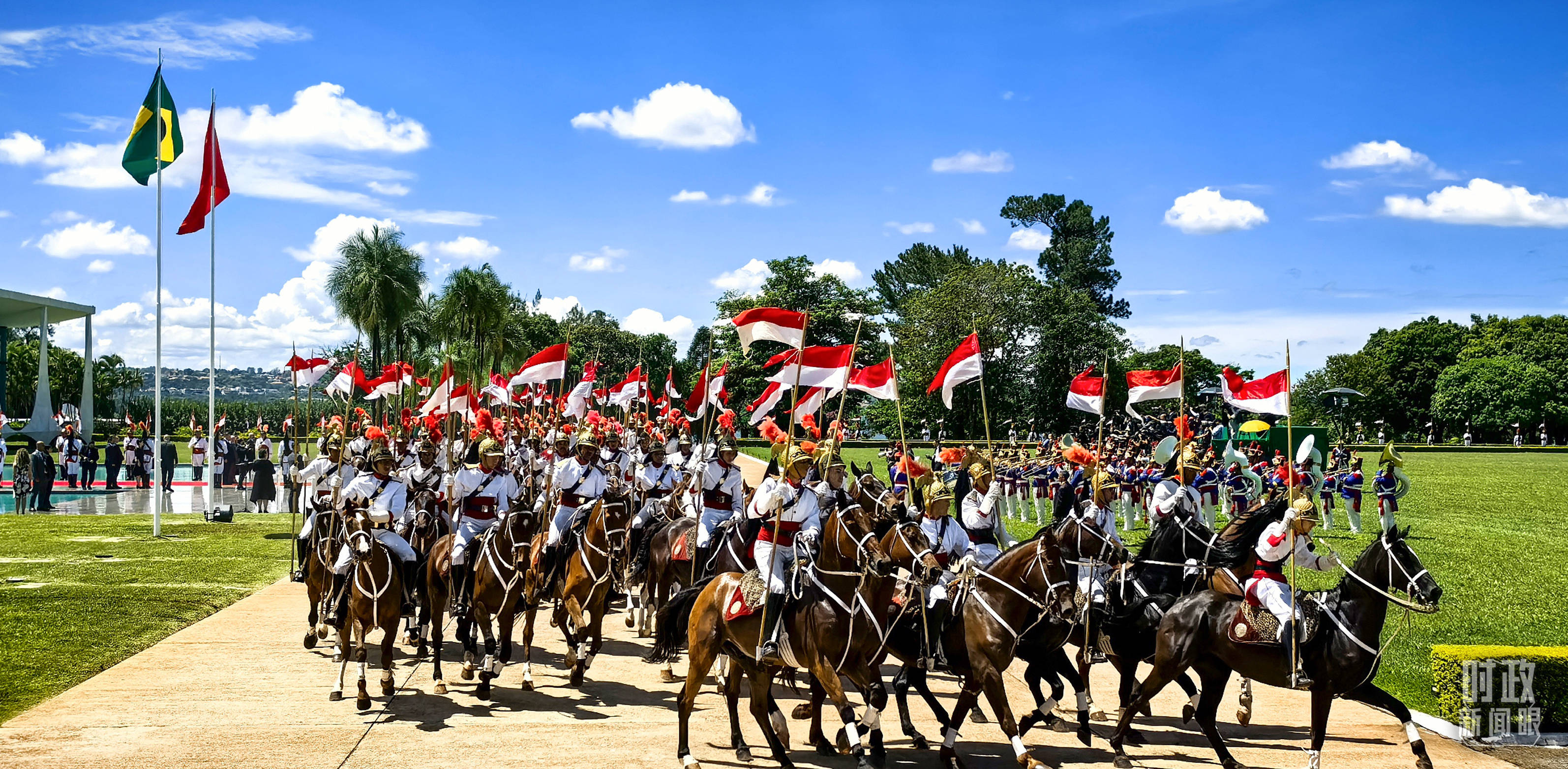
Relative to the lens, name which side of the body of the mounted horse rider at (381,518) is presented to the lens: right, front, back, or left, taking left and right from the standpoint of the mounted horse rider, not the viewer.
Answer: front

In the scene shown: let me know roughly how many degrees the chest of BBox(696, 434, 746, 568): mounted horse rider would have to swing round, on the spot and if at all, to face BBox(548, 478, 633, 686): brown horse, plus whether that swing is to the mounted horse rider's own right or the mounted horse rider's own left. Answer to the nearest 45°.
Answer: approximately 90° to the mounted horse rider's own right

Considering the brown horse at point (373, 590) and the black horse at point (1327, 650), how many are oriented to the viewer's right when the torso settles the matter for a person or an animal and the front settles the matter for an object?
1

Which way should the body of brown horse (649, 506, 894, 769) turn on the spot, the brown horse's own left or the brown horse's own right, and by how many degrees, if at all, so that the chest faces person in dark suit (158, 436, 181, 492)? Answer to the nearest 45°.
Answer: approximately 180°

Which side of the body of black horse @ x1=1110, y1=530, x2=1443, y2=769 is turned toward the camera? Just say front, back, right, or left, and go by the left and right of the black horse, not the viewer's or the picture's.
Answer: right

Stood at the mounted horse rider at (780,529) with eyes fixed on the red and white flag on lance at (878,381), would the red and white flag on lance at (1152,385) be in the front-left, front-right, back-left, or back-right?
front-right

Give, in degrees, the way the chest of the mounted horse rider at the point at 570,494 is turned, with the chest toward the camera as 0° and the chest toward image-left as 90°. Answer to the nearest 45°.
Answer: approximately 315°

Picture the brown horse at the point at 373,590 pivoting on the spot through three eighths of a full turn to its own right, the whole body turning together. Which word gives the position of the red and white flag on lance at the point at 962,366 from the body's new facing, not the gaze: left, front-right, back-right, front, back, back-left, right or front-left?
back-right

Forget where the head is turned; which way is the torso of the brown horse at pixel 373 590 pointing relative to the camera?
toward the camera

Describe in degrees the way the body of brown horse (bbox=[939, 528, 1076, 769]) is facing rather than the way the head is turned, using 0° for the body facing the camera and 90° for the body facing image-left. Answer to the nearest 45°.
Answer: approximately 315°
